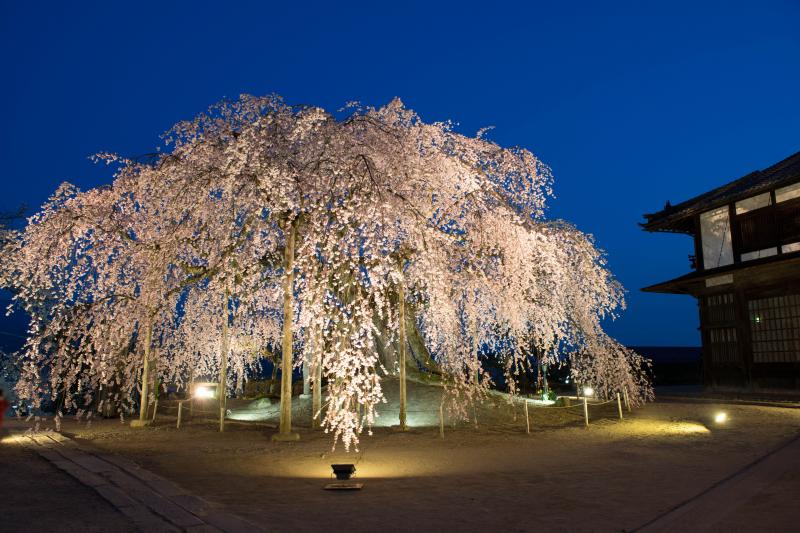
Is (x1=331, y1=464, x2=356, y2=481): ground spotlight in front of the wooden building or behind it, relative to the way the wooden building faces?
in front

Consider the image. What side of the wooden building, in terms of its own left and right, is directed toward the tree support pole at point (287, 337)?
front

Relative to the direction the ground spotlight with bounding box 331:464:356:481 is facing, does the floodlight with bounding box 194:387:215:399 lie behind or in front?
in front

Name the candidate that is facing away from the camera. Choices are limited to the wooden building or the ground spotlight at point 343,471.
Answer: the ground spotlight

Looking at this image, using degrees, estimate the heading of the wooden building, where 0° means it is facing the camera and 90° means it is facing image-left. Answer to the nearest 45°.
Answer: approximately 45°

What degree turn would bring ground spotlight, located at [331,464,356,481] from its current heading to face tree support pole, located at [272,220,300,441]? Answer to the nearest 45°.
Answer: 0° — it already faces it

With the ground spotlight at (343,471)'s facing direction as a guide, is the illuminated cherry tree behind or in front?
in front

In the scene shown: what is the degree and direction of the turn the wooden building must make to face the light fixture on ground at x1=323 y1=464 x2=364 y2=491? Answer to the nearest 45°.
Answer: approximately 45° to its left

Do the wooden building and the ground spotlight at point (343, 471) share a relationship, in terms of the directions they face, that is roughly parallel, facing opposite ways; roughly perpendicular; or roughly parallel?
roughly perpendicular

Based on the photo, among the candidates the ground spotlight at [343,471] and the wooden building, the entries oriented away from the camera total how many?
1

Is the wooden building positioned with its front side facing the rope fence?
yes

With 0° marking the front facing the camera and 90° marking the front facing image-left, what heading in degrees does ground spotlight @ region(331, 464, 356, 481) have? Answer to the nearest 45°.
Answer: approximately 180°
